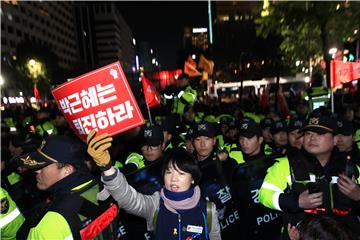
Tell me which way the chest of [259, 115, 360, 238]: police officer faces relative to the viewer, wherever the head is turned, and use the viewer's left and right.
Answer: facing the viewer

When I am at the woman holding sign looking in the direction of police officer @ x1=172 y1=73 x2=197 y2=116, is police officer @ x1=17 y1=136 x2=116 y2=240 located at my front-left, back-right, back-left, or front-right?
back-left

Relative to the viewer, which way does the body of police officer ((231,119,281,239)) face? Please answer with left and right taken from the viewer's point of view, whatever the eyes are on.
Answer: facing the viewer and to the left of the viewer

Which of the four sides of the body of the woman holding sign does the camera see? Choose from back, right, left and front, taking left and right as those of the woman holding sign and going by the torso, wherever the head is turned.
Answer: front

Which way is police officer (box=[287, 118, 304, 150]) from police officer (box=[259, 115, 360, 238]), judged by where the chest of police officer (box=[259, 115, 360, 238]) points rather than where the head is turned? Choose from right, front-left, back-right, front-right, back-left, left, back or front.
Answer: back
